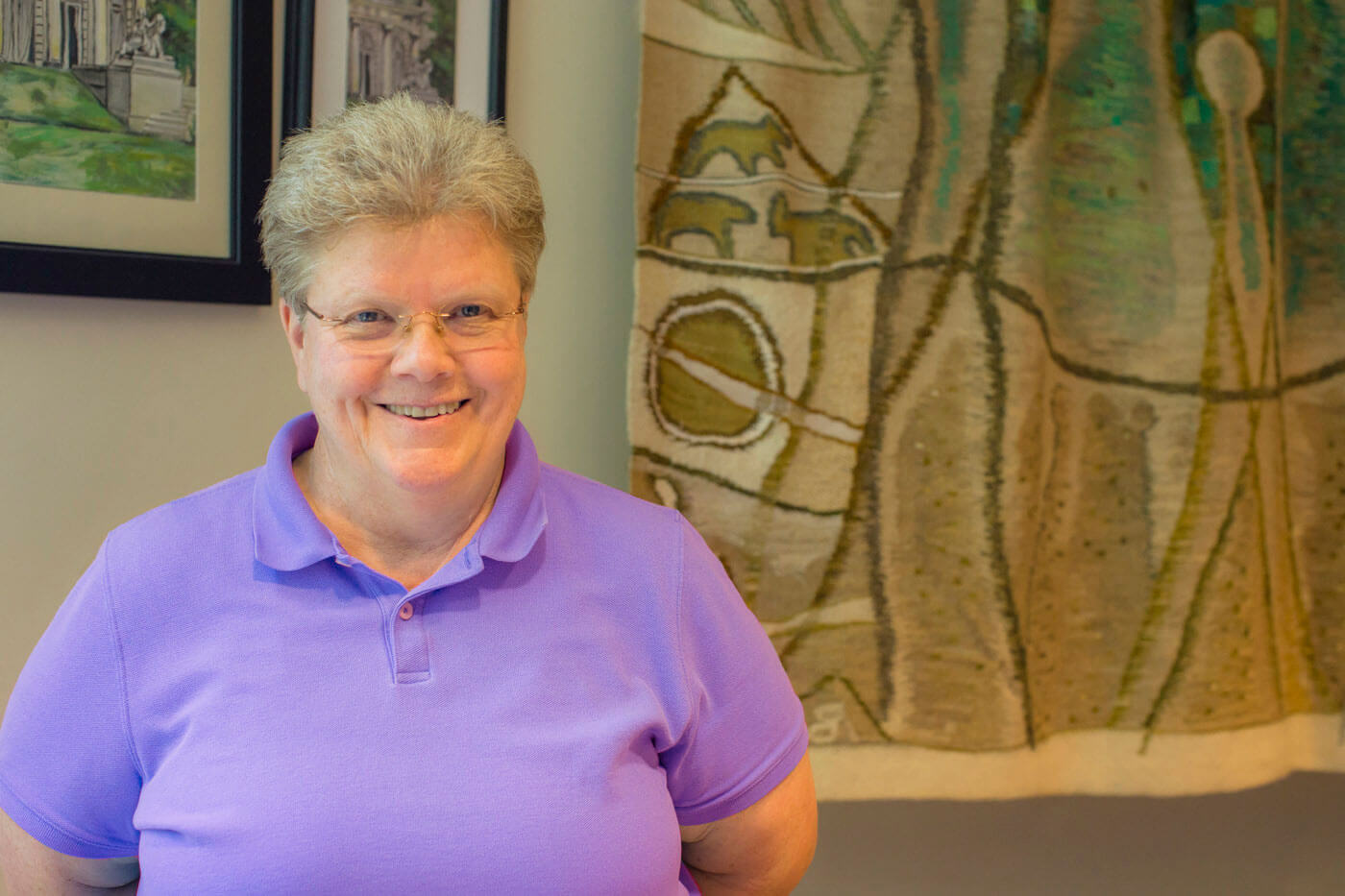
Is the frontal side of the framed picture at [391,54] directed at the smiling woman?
yes

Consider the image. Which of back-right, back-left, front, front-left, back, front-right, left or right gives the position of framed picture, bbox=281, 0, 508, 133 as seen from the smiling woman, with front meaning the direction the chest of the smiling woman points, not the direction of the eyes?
back

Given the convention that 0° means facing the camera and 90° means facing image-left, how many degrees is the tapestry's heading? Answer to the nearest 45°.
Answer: approximately 0°
